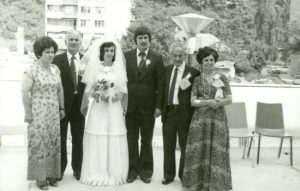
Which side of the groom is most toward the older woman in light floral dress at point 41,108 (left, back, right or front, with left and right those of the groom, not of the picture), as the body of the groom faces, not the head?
right

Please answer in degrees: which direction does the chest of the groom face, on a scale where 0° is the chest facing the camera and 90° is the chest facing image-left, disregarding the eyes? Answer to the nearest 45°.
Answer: approximately 0°

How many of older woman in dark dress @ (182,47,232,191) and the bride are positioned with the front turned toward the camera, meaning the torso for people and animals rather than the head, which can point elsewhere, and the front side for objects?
2

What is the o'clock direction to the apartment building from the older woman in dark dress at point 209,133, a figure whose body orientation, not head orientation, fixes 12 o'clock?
The apartment building is roughly at 5 o'clock from the older woman in dark dress.

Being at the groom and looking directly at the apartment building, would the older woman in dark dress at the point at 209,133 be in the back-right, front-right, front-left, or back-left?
back-right

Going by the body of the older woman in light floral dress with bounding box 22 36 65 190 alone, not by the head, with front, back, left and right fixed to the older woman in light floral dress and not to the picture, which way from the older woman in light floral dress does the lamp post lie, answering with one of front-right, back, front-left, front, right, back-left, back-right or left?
left

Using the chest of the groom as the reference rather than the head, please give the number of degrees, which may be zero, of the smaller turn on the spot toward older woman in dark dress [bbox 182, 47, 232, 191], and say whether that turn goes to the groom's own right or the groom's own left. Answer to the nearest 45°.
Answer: approximately 45° to the groom's own left

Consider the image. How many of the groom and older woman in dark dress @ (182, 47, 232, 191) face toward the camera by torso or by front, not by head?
2

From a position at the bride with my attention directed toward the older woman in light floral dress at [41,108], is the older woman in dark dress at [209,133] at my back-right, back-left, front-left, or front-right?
back-left
